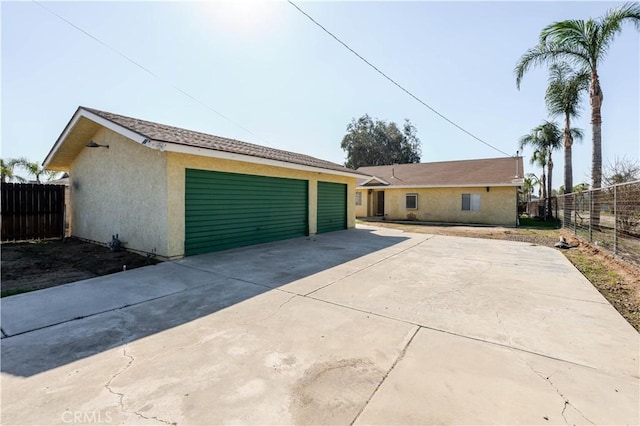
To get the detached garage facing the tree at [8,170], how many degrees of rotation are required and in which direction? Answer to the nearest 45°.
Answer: approximately 180°

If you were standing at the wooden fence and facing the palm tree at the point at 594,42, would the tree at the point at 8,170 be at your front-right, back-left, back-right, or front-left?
back-left

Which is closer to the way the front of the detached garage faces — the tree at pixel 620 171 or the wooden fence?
the tree

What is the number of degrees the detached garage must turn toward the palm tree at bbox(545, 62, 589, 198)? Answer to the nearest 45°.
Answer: approximately 45° to its left

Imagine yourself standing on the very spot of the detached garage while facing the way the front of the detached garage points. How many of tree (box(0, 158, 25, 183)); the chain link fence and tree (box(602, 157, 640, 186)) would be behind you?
1

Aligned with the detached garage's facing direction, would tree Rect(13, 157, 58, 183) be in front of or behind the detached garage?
behind

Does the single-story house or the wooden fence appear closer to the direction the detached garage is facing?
the single-story house

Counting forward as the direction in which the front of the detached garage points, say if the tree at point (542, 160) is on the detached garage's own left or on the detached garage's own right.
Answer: on the detached garage's own left

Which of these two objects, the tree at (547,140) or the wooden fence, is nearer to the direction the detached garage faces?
the tree

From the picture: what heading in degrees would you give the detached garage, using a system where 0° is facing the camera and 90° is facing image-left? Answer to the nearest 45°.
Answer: approximately 315°

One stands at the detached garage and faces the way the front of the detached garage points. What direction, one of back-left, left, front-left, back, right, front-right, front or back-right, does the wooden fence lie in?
back
